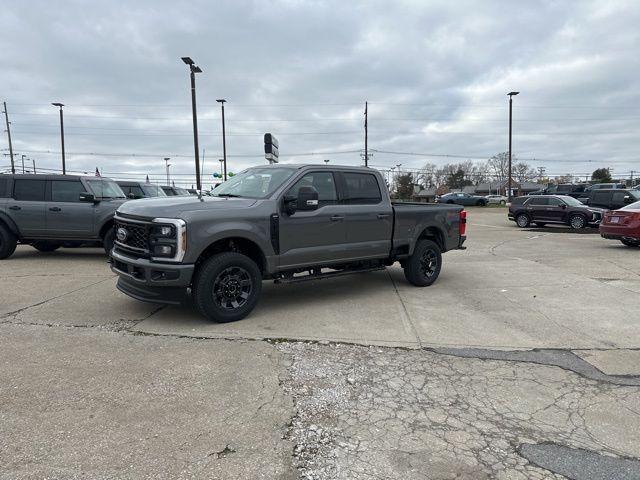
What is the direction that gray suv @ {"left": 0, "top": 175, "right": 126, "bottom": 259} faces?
to the viewer's right

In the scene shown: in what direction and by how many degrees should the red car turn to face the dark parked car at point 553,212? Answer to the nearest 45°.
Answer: approximately 45° to its left

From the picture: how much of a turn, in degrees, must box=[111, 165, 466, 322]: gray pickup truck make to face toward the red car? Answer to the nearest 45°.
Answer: approximately 180°

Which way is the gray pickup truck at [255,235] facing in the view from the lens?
facing the viewer and to the left of the viewer

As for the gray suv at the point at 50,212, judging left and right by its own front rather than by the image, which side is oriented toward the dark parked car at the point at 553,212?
front

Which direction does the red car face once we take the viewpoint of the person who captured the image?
facing away from the viewer and to the right of the viewer

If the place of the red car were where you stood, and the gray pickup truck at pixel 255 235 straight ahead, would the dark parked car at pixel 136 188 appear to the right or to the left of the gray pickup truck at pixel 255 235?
right

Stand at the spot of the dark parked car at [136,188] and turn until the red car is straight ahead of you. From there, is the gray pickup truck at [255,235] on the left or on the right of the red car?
right

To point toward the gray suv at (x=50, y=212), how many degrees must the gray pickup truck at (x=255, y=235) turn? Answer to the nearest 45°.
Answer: approximately 90° to its right

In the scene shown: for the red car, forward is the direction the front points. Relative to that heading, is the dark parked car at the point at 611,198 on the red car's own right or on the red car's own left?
on the red car's own left

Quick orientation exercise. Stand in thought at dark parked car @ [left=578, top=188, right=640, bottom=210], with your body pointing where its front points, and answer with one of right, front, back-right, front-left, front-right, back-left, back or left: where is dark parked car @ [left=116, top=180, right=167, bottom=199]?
back-right

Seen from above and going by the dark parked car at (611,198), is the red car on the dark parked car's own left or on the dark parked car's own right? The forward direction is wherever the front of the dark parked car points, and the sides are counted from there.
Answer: on the dark parked car's own right
